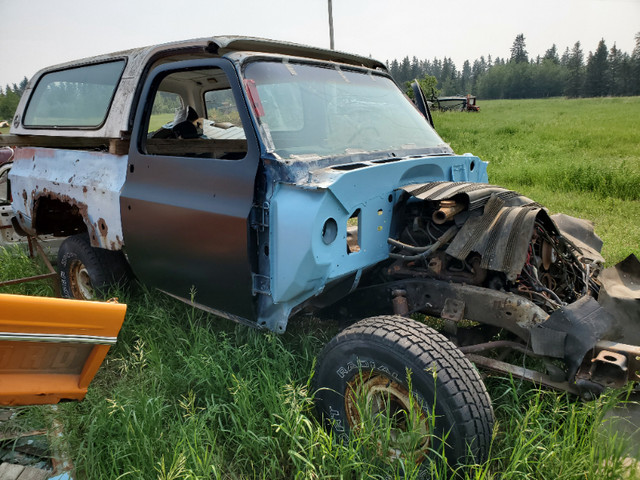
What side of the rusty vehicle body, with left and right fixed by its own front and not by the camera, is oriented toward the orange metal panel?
right

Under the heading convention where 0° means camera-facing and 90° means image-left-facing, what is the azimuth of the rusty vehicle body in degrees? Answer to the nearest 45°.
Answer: approximately 315°
